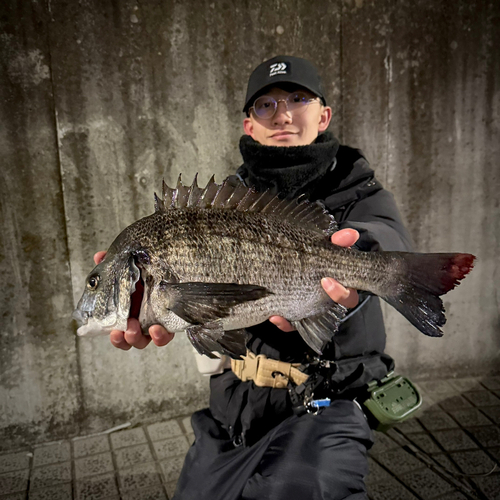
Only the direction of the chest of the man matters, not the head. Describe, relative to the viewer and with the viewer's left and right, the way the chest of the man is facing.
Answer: facing the viewer
